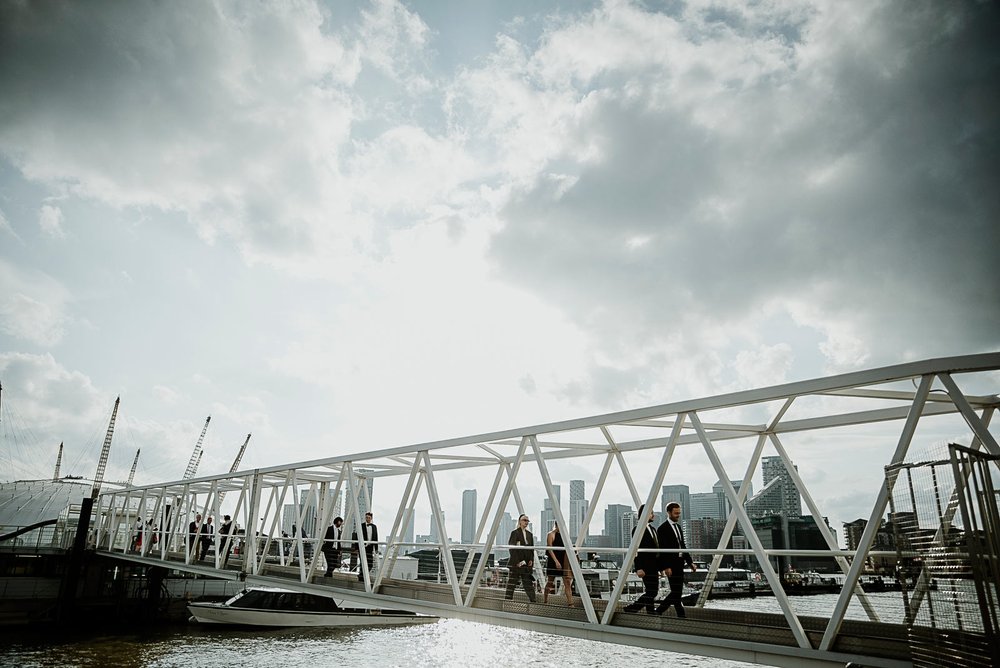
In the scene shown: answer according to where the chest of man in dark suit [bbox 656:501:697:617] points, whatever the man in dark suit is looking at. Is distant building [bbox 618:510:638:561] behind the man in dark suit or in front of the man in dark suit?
behind

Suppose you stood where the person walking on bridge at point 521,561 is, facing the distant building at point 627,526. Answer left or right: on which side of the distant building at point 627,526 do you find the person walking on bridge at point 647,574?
right

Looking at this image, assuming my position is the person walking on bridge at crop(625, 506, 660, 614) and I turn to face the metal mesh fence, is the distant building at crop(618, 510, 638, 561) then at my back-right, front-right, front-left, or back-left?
back-left

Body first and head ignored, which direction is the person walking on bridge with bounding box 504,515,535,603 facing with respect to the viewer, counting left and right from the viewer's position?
facing the viewer and to the right of the viewer

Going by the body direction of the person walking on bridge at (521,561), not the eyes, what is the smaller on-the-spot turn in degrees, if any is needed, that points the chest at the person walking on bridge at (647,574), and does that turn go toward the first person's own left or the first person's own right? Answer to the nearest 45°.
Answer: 0° — they already face them

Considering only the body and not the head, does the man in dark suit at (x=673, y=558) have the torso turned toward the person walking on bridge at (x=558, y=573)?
no

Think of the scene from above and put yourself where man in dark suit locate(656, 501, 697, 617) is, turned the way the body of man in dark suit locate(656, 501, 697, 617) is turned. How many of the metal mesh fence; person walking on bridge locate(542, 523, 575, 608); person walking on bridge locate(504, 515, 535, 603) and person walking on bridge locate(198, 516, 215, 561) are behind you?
3

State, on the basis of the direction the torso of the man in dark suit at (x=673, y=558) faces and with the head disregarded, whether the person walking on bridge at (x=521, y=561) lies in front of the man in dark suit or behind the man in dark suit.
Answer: behind

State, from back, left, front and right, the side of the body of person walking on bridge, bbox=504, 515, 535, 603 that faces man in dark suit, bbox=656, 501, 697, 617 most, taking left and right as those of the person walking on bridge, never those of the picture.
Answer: front

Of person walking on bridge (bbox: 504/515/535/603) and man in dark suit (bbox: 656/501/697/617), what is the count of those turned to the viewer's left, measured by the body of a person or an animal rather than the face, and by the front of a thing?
0

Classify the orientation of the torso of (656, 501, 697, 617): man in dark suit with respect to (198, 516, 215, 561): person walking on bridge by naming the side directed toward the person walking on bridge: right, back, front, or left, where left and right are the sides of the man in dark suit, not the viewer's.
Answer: back

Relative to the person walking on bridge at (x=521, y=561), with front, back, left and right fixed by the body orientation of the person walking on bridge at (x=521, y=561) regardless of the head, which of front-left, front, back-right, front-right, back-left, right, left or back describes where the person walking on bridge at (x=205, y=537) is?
back

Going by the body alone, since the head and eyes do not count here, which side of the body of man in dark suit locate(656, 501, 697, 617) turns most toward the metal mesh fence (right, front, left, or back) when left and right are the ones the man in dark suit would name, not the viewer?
front

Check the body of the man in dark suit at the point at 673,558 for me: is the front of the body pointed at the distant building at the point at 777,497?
no

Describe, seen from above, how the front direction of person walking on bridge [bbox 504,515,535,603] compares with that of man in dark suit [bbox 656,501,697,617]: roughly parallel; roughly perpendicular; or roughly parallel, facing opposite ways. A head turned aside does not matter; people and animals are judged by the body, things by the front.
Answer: roughly parallel

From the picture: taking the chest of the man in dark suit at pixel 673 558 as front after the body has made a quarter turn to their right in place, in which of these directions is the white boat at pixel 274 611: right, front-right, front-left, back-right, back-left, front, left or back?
right
